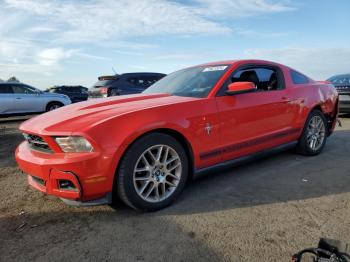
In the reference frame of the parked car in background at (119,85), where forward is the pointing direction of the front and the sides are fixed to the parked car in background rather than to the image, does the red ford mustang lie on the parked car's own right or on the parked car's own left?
on the parked car's own right

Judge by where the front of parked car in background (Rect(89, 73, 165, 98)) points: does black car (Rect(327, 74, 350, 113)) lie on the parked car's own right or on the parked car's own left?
on the parked car's own right

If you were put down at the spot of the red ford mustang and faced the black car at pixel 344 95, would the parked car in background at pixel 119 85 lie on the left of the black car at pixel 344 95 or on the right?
left

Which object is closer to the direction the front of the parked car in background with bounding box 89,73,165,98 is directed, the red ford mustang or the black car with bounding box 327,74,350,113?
the black car

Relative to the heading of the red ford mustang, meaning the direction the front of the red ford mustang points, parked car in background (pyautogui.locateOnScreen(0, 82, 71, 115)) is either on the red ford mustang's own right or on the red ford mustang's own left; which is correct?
on the red ford mustang's own right

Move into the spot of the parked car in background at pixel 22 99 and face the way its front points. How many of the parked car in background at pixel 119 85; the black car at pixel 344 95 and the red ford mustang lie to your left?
0

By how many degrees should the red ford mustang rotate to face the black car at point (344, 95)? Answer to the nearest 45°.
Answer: approximately 180°

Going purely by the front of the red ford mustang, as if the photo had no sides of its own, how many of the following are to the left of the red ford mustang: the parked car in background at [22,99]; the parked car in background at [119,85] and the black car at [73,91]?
0

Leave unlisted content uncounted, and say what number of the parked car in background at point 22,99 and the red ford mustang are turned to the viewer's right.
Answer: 1

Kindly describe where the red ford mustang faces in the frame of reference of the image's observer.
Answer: facing the viewer and to the left of the viewer

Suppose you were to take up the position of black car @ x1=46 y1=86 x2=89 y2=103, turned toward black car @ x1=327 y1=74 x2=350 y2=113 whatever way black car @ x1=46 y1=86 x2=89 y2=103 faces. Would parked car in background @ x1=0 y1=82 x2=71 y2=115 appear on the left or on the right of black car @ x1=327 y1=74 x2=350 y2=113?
right

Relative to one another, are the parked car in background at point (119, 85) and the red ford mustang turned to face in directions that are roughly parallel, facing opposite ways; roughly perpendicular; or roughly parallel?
roughly parallel, facing opposite ways

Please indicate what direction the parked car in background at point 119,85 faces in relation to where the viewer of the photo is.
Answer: facing away from the viewer and to the right of the viewer

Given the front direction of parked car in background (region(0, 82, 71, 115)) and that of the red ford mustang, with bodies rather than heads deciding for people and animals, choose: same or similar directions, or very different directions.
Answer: very different directions
